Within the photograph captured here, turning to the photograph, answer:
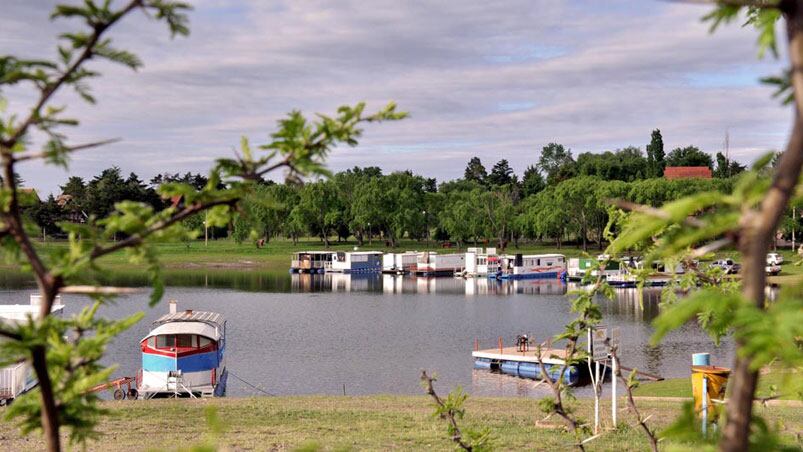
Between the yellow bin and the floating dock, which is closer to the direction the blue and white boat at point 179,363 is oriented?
the yellow bin

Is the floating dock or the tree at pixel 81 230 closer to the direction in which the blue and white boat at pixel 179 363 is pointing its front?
the tree

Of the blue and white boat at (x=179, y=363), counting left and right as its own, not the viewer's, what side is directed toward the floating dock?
left

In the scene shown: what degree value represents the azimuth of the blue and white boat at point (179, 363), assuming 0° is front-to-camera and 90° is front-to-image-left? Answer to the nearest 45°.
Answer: approximately 0°

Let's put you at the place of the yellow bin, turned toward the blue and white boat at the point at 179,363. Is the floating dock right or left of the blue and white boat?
right

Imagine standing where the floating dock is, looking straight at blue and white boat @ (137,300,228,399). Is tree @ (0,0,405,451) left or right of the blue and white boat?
left
